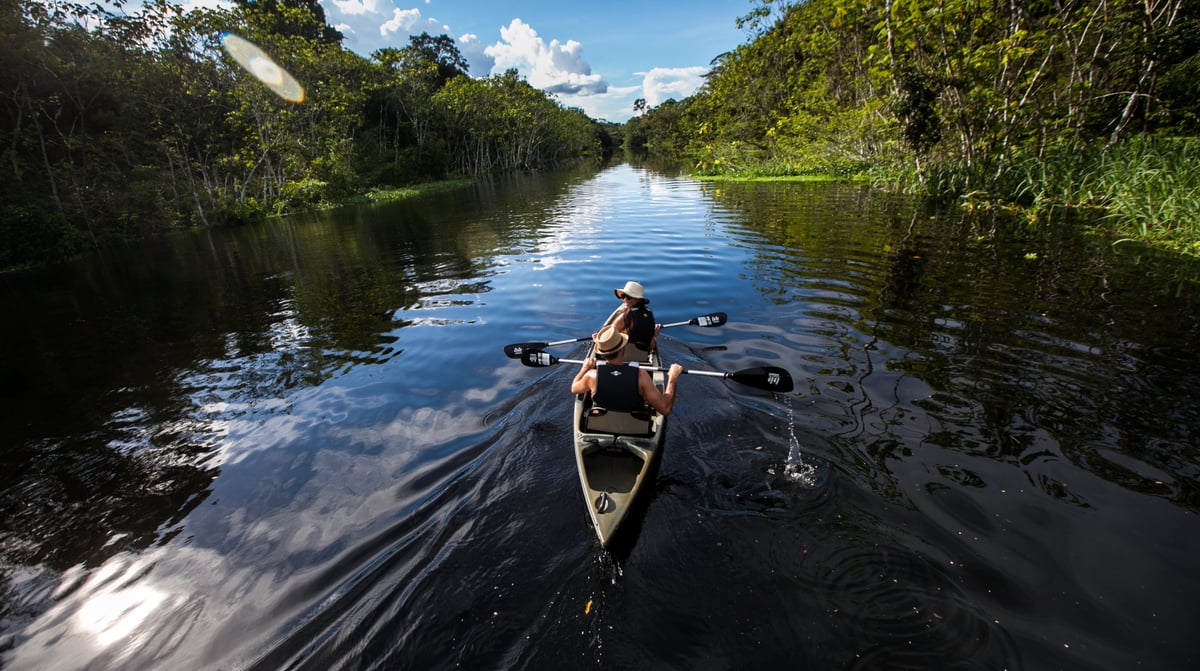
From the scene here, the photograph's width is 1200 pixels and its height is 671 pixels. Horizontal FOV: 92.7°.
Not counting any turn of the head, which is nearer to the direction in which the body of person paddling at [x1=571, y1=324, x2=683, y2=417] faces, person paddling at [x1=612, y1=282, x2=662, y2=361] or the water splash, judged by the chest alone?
the person paddling

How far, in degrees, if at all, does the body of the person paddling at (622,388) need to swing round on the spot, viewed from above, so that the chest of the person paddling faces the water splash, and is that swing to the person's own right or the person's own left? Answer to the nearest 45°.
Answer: approximately 90° to the person's own right

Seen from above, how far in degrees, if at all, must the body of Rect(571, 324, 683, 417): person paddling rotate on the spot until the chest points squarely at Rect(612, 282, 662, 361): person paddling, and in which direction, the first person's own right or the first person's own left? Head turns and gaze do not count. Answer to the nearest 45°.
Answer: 0° — they already face them

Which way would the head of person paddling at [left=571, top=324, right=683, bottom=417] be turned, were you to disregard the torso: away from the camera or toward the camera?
away from the camera

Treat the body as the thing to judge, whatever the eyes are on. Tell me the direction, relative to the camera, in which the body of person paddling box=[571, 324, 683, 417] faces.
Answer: away from the camera
